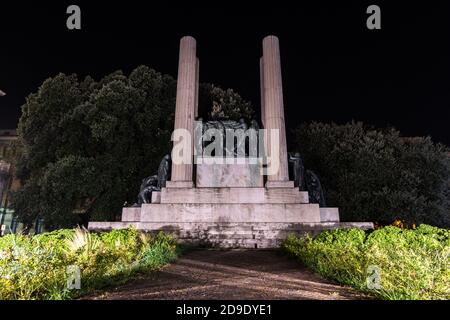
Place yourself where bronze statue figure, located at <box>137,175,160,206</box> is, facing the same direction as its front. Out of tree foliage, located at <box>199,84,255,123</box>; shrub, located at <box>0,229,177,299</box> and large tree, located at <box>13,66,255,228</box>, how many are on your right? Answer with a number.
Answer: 1

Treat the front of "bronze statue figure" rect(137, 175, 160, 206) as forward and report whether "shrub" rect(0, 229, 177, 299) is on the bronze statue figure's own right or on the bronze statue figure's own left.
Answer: on the bronze statue figure's own right

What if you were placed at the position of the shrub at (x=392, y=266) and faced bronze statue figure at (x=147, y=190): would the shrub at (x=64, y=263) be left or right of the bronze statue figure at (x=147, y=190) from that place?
left

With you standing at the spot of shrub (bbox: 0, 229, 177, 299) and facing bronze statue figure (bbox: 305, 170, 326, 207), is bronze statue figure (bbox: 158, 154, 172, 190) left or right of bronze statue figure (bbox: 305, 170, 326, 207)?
left
